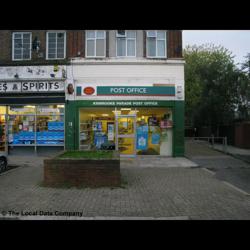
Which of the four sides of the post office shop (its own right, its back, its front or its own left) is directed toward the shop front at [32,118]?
right

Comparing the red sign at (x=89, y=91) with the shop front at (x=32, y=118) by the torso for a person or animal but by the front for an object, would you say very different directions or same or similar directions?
same or similar directions

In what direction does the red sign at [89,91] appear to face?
toward the camera

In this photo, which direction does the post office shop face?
toward the camera

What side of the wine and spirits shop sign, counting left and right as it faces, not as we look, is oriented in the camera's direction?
front

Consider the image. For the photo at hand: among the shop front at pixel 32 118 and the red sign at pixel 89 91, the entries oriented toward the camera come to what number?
2

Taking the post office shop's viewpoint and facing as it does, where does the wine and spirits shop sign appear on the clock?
The wine and spirits shop sign is roughly at 3 o'clock from the post office shop.

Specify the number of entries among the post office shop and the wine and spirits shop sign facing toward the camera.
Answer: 2

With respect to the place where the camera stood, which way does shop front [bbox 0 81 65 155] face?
facing the viewer

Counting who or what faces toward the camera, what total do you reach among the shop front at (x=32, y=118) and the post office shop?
2
